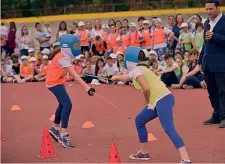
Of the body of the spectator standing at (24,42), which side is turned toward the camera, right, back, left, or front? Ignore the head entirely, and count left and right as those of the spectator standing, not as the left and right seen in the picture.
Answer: front

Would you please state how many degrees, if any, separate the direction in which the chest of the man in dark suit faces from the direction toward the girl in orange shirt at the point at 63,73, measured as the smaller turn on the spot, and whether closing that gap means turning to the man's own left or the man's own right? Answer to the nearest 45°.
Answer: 0° — they already face them

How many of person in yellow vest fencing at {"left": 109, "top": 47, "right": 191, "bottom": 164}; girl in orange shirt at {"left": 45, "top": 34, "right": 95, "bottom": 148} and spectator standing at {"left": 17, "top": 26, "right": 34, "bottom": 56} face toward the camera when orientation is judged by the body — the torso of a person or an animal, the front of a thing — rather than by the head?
1

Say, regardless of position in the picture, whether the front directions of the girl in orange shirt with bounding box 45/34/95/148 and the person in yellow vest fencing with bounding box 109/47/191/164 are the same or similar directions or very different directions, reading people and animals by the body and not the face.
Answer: very different directions

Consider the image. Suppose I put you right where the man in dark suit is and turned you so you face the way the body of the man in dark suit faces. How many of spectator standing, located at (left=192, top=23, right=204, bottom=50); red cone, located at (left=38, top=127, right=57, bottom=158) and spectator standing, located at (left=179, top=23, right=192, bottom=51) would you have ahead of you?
1

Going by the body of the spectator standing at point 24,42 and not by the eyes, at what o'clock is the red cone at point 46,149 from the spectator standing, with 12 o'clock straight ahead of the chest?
The red cone is roughly at 12 o'clock from the spectator standing.

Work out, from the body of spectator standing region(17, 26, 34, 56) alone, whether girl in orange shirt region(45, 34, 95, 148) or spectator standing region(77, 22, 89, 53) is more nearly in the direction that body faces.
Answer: the girl in orange shirt

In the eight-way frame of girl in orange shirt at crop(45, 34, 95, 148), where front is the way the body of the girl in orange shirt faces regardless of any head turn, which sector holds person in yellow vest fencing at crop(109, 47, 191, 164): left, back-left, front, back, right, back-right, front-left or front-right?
front-right

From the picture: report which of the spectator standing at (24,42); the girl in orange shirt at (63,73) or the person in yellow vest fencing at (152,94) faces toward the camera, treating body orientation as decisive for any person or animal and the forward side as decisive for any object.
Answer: the spectator standing

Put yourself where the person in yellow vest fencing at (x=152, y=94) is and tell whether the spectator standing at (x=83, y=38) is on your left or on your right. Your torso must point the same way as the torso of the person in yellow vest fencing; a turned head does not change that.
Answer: on your right

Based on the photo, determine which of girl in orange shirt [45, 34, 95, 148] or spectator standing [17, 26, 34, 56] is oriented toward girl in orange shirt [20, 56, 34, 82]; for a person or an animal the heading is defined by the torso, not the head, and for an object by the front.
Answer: the spectator standing

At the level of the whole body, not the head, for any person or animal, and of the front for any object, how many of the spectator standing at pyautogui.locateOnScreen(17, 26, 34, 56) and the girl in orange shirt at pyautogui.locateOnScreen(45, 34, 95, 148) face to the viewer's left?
0

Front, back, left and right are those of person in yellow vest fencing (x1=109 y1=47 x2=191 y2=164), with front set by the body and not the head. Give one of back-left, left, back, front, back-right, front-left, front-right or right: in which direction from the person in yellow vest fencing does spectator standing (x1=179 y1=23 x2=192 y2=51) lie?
right

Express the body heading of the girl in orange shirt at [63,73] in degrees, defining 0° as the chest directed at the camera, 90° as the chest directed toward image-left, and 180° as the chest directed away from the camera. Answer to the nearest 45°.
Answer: approximately 270°

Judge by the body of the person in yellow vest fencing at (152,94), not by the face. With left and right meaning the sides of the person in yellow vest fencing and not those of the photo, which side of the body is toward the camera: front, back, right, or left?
left
